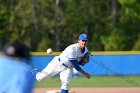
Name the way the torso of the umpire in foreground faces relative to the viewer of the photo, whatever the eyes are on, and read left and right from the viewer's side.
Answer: facing away from the viewer and to the right of the viewer

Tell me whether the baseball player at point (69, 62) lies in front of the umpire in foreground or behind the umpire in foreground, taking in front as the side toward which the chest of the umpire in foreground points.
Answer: in front
